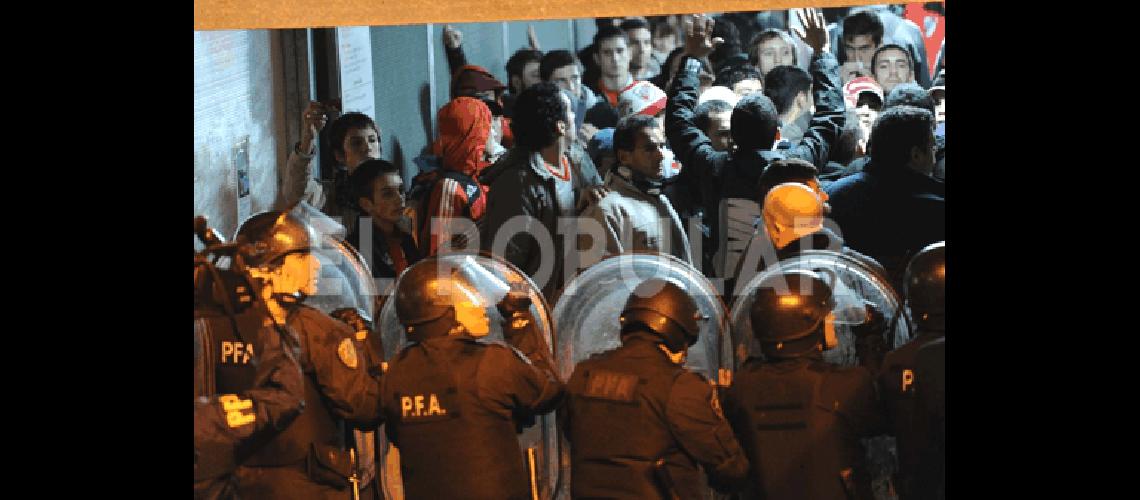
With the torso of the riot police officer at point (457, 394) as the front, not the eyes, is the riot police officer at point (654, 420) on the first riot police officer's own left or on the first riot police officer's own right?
on the first riot police officer's own right

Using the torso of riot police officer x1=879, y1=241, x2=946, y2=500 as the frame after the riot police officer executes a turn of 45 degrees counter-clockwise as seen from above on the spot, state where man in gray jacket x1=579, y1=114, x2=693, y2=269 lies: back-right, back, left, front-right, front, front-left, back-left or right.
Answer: front-left

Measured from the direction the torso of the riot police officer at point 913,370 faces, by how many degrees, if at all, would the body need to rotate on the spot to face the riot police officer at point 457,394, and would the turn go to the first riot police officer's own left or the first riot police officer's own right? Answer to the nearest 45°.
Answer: approximately 90° to the first riot police officer's own left

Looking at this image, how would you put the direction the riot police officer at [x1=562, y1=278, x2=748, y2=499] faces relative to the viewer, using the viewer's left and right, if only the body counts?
facing away from the viewer and to the right of the viewer

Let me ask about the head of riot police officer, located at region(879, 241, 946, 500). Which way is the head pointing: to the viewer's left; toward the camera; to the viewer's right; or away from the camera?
away from the camera

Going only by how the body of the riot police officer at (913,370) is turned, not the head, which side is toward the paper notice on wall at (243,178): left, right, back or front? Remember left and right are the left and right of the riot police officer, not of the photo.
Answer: left

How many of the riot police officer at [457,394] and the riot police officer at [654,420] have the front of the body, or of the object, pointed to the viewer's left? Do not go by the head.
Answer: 0

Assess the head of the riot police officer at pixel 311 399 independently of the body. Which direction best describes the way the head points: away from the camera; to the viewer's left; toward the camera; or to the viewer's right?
to the viewer's right

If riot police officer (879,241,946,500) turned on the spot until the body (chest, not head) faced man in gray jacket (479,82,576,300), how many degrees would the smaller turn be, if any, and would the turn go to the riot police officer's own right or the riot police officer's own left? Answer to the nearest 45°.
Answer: approximately 90° to the riot police officer's own left

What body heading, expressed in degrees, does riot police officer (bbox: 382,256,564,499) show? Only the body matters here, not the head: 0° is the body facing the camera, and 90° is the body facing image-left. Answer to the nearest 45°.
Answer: approximately 225°

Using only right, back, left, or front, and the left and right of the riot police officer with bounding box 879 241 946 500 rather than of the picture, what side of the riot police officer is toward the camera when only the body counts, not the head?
back
